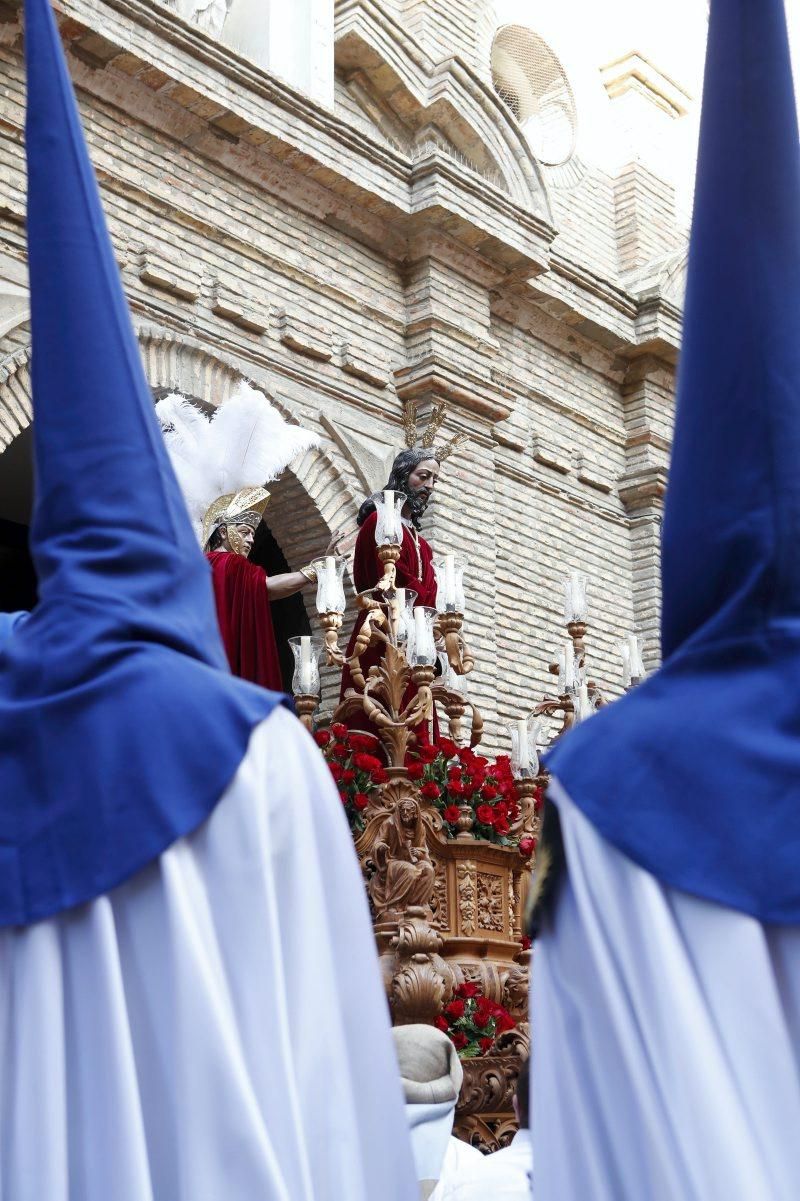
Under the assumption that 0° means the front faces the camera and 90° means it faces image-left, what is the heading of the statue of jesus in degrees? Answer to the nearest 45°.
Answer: approximately 315°
